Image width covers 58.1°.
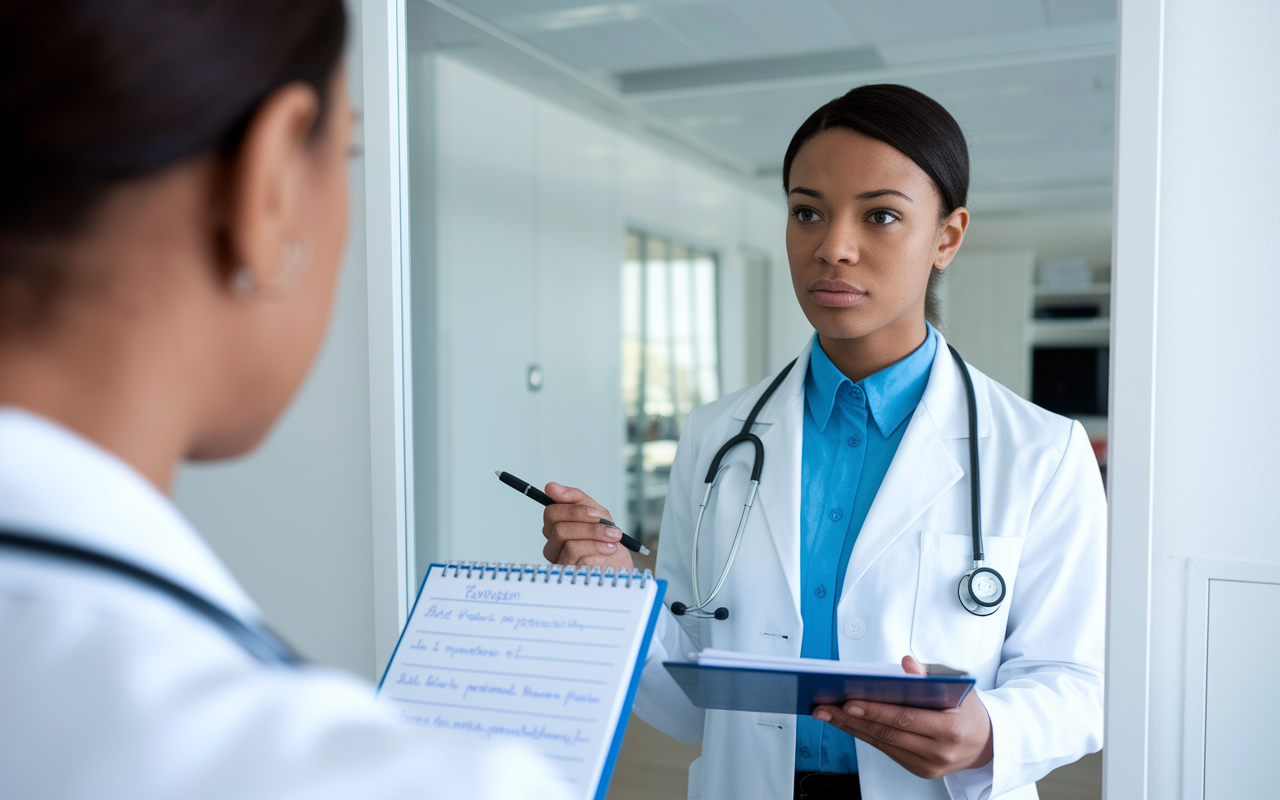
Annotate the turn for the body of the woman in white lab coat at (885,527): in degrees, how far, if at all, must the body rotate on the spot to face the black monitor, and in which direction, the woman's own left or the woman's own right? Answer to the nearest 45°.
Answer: approximately 180°

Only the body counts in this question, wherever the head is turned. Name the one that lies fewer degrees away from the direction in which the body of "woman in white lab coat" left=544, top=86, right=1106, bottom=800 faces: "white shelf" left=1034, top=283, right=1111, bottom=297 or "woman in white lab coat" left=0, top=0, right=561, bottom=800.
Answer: the woman in white lab coat

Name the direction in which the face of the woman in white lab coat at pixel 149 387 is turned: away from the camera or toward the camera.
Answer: away from the camera

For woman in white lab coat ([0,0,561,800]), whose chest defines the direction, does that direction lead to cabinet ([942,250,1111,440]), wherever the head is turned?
yes

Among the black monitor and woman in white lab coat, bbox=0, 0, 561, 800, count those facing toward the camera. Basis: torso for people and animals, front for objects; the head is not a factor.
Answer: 1

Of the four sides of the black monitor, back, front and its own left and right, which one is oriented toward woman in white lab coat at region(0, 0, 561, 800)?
front

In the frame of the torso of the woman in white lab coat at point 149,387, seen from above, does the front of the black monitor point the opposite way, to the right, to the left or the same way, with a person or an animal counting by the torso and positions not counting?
the opposite way

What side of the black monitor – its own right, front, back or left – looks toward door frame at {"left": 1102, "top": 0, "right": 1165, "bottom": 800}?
front

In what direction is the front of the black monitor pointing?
toward the camera

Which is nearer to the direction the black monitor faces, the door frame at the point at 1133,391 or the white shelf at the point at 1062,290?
the door frame

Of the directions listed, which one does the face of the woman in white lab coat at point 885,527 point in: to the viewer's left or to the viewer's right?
to the viewer's left

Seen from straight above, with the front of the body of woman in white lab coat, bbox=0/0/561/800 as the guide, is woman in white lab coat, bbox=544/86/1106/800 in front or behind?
in front

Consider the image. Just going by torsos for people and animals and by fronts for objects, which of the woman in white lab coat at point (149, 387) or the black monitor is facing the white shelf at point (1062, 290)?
the woman in white lab coat
